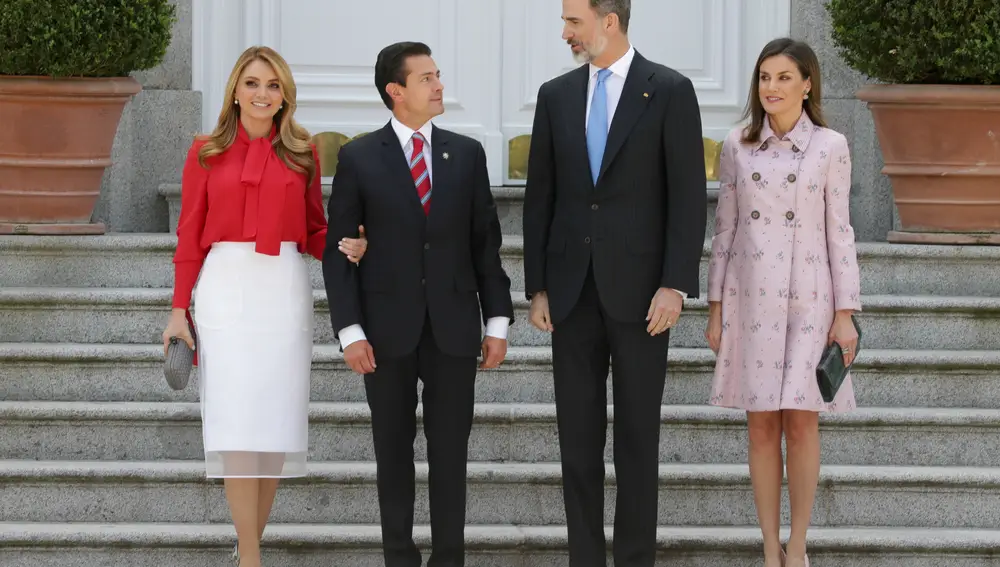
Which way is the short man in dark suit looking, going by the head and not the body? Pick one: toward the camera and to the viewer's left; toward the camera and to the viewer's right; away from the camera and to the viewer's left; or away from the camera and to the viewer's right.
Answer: toward the camera and to the viewer's right

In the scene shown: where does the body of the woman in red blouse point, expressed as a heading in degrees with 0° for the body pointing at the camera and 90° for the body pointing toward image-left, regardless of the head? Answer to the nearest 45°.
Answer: approximately 0°

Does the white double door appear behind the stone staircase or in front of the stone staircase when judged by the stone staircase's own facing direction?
behind

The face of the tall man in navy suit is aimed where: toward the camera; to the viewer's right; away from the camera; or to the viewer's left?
to the viewer's left

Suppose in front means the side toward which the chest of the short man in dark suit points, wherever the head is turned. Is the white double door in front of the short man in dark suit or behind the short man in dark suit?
behind
